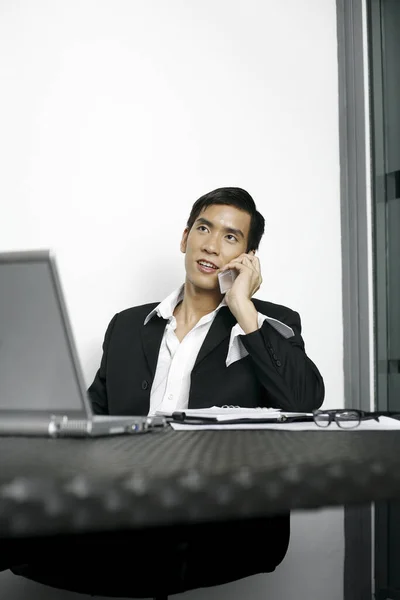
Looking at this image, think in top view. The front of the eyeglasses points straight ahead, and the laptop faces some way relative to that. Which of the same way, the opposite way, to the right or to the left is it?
the opposite way

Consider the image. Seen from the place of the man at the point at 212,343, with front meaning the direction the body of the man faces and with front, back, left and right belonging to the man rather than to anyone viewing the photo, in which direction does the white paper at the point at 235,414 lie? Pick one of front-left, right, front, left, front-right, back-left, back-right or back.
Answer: front-left

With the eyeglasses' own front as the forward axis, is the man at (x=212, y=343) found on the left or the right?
on its right

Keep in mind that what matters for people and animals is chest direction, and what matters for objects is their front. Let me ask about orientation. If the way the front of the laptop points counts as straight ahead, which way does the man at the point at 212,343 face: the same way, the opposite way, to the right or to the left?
the opposite way

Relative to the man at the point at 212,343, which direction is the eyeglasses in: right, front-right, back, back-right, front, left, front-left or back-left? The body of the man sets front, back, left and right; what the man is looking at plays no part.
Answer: front-left

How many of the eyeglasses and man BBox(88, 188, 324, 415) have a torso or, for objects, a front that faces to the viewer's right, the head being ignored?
0

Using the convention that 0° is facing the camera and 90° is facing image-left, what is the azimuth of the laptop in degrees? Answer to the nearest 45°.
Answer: approximately 225°

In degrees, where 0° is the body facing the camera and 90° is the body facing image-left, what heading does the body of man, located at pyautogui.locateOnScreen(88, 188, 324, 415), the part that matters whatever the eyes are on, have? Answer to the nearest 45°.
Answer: approximately 45°
